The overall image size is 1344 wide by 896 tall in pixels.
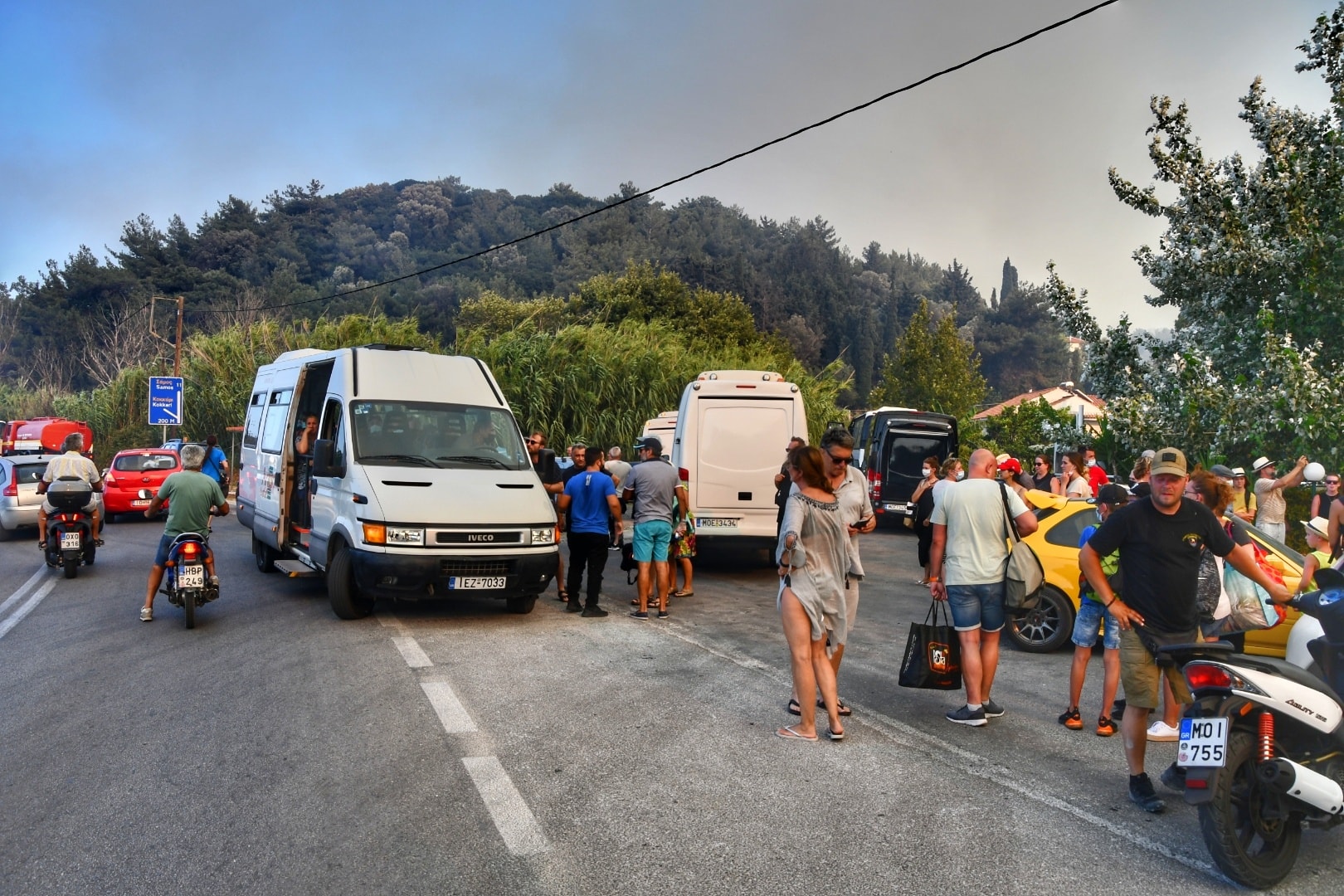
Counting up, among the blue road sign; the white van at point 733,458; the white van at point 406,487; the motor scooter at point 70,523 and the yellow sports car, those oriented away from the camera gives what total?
2

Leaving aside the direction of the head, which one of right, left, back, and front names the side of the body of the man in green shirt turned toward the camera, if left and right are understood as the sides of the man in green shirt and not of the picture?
back

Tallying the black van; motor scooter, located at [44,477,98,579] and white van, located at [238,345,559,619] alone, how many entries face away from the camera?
2

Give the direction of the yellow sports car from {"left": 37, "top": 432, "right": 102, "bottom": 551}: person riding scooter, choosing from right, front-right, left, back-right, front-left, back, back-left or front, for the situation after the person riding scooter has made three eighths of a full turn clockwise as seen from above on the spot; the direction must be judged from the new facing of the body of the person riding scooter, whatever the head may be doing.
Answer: front

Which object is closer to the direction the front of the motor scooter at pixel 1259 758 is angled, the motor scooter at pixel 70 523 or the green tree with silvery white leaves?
the green tree with silvery white leaves

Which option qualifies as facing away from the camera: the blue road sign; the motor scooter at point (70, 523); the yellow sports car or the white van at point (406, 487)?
the motor scooter

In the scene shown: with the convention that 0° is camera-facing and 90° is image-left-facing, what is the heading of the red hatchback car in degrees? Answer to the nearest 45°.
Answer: approximately 180°

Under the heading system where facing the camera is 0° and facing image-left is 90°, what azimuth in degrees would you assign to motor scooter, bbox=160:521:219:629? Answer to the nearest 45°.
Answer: approximately 180°

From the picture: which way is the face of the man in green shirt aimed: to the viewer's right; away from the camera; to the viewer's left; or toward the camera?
away from the camera

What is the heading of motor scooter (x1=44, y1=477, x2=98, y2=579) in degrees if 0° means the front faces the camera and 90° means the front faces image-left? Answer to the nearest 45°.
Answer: approximately 180°

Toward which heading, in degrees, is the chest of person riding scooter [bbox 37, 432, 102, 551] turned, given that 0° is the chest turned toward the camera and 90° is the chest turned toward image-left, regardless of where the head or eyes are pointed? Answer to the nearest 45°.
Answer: approximately 180°

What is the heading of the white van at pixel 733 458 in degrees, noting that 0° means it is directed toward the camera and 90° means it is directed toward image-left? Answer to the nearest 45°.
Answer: approximately 180°

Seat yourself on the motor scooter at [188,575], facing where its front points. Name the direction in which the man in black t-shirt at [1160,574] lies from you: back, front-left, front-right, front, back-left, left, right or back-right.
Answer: back-right

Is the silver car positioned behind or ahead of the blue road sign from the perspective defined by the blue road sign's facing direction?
ahead
